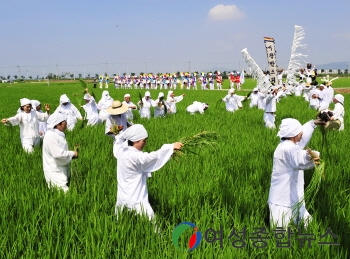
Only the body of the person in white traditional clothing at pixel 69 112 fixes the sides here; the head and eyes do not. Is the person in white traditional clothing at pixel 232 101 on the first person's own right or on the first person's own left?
on the first person's own left

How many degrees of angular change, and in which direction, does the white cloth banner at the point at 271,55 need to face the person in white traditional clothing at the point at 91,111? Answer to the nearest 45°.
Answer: approximately 90° to its right

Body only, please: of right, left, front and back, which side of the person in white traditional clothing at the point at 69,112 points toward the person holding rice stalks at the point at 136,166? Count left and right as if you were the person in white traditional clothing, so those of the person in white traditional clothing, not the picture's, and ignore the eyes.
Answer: front

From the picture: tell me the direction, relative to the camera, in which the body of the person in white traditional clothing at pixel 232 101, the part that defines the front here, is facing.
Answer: toward the camera

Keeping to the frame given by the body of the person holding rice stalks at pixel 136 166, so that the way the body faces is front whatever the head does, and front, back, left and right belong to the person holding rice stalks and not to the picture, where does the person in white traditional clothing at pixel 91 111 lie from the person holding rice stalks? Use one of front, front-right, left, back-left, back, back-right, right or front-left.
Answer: front-left

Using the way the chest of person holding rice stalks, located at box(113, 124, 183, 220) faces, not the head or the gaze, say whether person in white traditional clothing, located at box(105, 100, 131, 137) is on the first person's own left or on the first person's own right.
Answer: on the first person's own left

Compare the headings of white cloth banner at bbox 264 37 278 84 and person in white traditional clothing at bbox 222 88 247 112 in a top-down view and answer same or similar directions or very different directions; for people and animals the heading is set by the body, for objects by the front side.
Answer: same or similar directions

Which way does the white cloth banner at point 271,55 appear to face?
toward the camera

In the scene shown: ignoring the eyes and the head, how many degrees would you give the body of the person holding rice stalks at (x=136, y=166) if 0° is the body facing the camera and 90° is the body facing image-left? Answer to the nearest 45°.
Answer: approximately 225°

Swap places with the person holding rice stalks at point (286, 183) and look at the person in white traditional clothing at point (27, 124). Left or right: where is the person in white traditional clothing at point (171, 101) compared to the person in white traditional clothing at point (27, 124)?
right

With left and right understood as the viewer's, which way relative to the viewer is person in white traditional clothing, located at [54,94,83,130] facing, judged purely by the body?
facing the viewer

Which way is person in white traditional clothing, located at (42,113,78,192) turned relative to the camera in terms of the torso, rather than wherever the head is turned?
to the viewer's right
